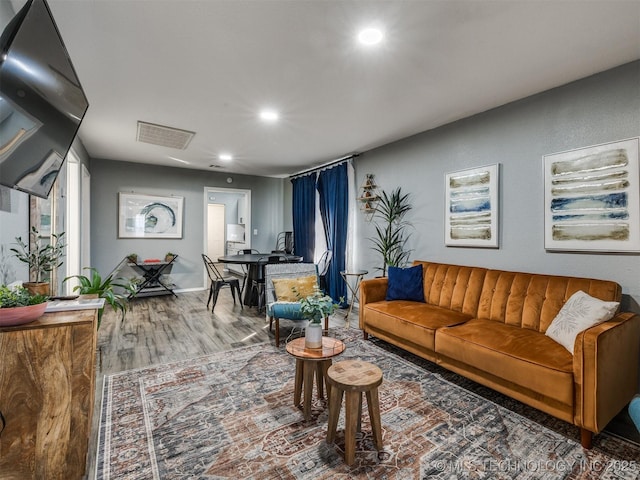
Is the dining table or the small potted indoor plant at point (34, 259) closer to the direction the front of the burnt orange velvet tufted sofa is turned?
the small potted indoor plant

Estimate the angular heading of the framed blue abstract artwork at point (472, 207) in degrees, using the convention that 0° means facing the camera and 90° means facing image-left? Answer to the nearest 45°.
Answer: approximately 45°
